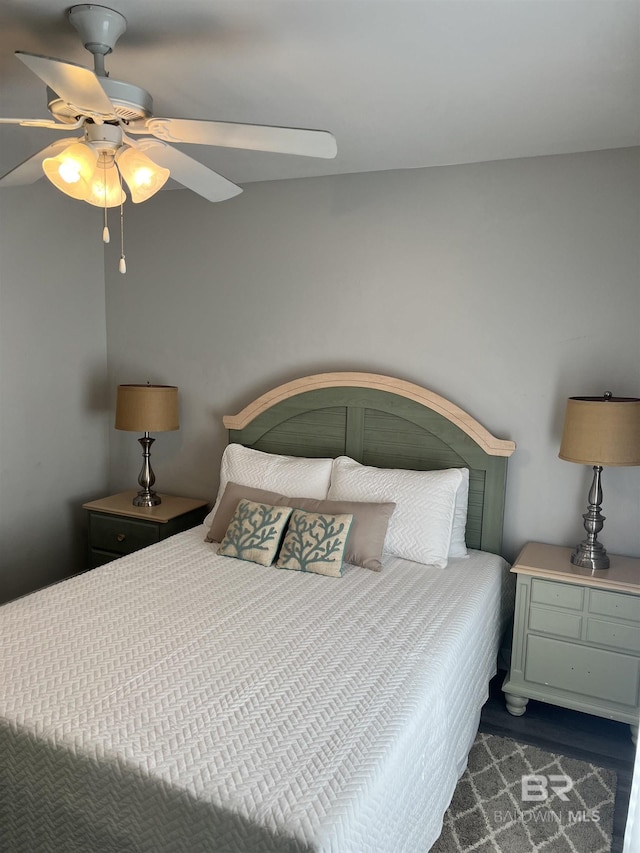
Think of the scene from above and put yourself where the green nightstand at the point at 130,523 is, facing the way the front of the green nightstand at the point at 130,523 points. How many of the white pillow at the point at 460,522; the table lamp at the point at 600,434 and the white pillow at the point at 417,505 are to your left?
3

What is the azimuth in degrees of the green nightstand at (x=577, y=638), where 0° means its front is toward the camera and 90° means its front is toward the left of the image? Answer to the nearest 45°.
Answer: approximately 0°

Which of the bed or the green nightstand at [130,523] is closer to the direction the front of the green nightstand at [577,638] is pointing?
the bed

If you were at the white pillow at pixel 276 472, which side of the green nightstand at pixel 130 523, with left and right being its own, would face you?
left

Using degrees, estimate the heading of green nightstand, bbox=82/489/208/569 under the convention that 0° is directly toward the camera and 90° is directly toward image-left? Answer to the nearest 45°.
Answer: approximately 45°

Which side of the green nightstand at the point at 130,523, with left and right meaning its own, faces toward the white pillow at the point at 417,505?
left
